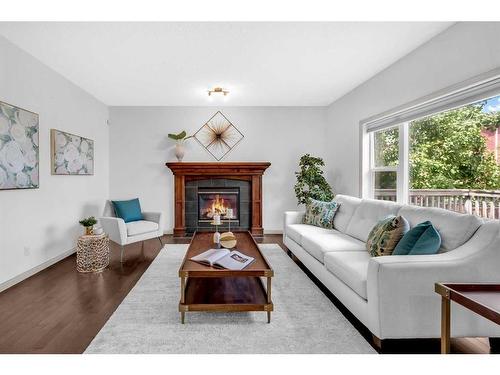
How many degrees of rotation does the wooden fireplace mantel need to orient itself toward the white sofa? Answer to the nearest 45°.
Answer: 0° — it already faces it

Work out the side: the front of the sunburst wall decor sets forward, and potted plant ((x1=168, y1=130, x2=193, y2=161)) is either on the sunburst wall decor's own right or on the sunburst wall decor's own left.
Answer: on the sunburst wall decor's own right

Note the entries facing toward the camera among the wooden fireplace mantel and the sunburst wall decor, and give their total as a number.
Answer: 2

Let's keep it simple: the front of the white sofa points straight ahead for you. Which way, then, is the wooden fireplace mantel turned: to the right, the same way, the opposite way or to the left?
to the left

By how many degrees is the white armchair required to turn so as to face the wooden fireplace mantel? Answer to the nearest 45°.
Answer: approximately 90° to its left

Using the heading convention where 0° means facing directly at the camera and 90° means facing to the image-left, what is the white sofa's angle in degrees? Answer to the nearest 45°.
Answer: approximately 45°

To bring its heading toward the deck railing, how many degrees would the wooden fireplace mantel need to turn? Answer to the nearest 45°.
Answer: approximately 45° to its left

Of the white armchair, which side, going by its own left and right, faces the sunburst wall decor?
left

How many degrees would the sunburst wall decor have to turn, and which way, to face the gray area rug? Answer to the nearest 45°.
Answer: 0° — it already faces it
